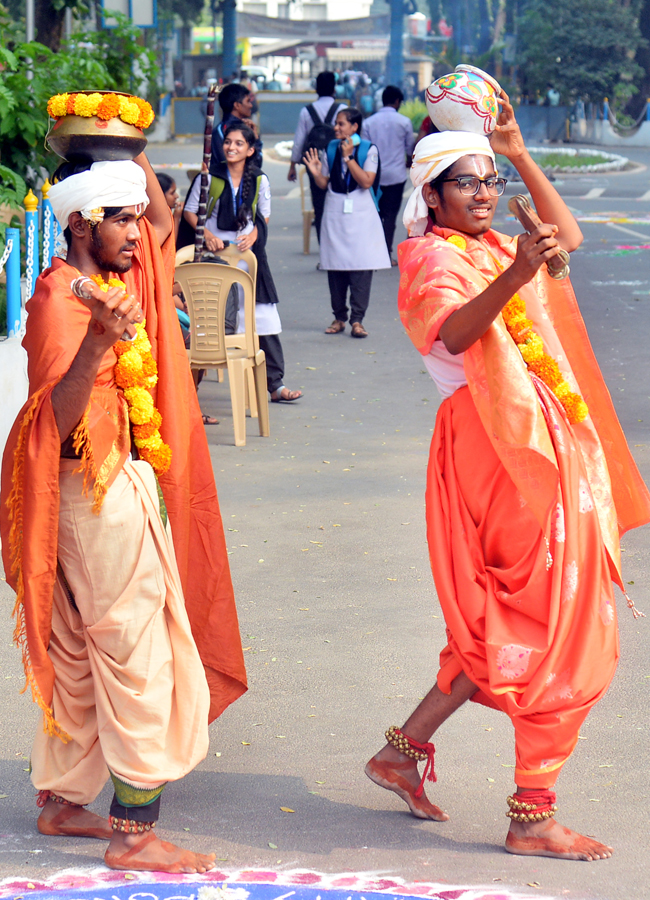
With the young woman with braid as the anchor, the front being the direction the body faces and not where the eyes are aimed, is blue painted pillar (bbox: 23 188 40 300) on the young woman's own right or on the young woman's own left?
on the young woman's own right

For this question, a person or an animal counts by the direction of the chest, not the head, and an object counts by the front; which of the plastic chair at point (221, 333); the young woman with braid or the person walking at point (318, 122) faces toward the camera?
the young woman with braid

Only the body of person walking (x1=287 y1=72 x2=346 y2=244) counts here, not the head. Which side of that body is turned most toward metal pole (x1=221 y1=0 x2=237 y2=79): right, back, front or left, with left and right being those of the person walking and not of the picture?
front

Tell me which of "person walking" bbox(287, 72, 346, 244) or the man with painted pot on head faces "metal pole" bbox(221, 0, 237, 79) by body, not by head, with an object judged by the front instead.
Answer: the person walking

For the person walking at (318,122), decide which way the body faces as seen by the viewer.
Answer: away from the camera

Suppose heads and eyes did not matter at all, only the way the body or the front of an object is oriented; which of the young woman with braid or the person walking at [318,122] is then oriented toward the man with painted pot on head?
the young woman with braid

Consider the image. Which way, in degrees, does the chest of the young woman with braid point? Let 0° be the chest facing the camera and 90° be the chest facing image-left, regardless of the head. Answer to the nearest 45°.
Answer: approximately 0°

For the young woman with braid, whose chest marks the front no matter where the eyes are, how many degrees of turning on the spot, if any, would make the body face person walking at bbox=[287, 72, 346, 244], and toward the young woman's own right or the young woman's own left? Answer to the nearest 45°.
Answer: approximately 180°

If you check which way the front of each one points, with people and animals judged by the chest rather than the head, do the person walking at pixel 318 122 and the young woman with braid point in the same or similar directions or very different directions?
very different directions

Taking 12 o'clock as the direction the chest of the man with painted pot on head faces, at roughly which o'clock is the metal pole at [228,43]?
The metal pole is roughly at 7 o'clock from the man with painted pot on head.

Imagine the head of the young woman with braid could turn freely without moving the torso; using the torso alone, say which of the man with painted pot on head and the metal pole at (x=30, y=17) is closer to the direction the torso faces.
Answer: the man with painted pot on head

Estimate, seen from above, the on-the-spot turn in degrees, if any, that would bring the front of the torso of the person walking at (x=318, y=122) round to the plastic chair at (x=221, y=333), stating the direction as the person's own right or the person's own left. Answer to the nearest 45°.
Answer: approximately 180°
